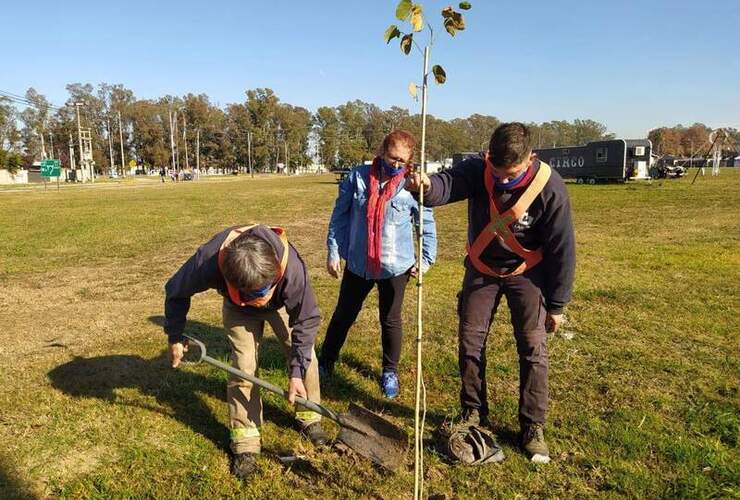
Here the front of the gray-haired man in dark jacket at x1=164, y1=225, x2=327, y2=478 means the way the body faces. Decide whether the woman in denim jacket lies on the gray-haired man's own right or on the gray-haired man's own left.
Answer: on the gray-haired man's own left

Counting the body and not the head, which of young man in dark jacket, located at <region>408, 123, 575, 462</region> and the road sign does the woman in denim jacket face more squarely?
the young man in dark jacket

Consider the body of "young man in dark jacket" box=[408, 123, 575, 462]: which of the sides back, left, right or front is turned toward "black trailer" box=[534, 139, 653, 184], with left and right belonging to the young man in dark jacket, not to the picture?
back

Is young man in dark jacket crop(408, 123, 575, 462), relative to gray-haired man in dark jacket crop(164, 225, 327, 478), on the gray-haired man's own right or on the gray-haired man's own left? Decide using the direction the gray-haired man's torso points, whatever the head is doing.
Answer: on the gray-haired man's own left

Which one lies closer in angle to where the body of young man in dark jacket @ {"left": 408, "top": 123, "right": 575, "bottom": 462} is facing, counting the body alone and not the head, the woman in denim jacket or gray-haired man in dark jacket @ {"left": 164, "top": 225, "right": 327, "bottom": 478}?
the gray-haired man in dark jacket

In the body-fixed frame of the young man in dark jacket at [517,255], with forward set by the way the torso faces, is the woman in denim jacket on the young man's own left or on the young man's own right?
on the young man's own right

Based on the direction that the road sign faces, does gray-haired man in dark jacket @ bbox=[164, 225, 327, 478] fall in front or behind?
in front

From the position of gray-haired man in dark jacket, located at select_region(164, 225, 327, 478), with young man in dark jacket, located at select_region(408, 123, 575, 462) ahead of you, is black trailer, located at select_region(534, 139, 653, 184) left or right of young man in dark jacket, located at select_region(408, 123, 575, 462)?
left

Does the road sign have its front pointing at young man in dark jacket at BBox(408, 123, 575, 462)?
yes

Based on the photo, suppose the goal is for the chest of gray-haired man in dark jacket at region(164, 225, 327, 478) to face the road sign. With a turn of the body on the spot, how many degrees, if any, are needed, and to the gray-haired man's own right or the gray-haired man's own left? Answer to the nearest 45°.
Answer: approximately 180°

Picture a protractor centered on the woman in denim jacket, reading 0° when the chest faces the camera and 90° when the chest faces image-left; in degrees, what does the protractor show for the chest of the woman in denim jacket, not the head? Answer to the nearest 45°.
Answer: approximately 0°
